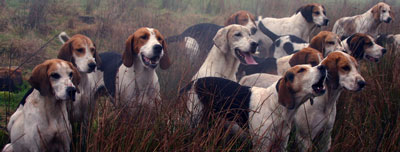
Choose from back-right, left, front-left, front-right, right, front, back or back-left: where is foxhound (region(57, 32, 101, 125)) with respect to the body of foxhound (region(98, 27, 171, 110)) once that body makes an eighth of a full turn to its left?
back

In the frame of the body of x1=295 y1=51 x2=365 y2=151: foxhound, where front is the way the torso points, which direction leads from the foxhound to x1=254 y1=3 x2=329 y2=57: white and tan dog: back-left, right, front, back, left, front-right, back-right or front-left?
back-left

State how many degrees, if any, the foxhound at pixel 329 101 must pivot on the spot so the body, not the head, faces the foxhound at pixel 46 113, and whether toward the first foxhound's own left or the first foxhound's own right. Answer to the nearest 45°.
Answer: approximately 90° to the first foxhound's own right

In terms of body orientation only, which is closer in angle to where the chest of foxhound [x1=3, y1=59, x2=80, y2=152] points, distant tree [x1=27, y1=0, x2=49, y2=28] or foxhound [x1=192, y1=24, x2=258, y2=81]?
the foxhound

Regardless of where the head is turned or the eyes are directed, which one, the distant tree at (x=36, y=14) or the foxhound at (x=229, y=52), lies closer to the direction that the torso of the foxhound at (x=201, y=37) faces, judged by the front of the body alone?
the foxhound
